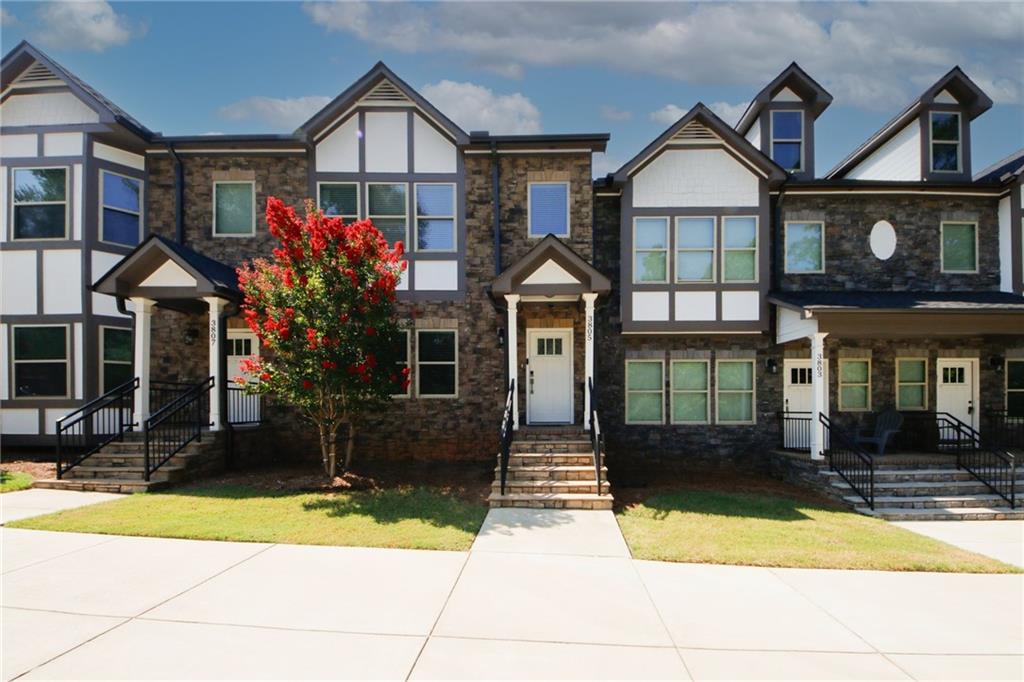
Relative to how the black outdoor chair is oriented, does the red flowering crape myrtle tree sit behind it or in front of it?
in front

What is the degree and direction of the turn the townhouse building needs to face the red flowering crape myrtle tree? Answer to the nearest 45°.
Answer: approximately 45° to its right

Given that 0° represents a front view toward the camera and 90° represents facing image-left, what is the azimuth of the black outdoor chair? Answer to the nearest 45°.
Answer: approximately 45°
